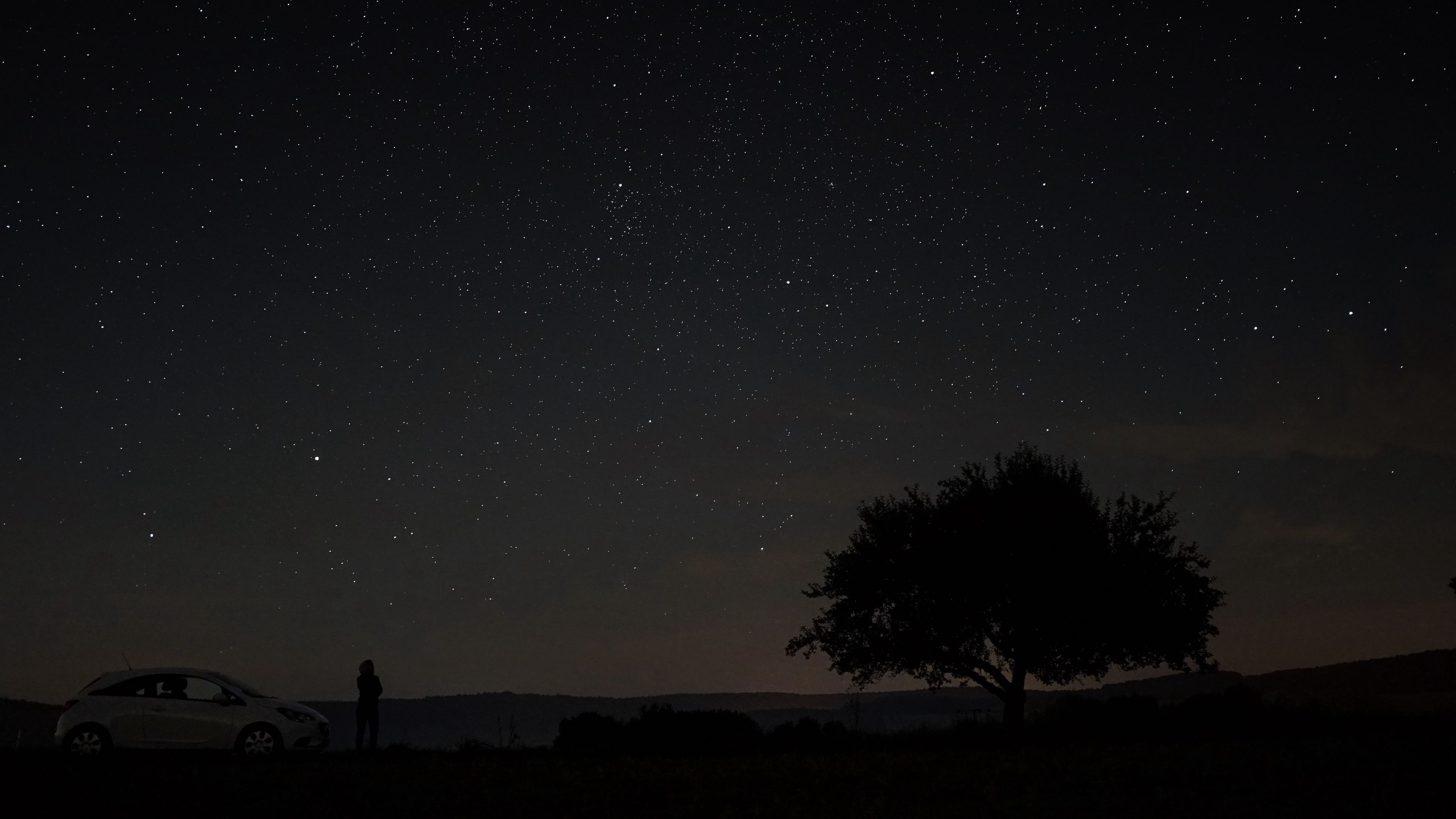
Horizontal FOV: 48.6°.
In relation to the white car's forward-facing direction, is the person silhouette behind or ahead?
ahead

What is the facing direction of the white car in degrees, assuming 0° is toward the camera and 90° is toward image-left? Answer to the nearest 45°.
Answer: approximately 270°

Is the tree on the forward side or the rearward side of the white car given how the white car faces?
on the forward side
